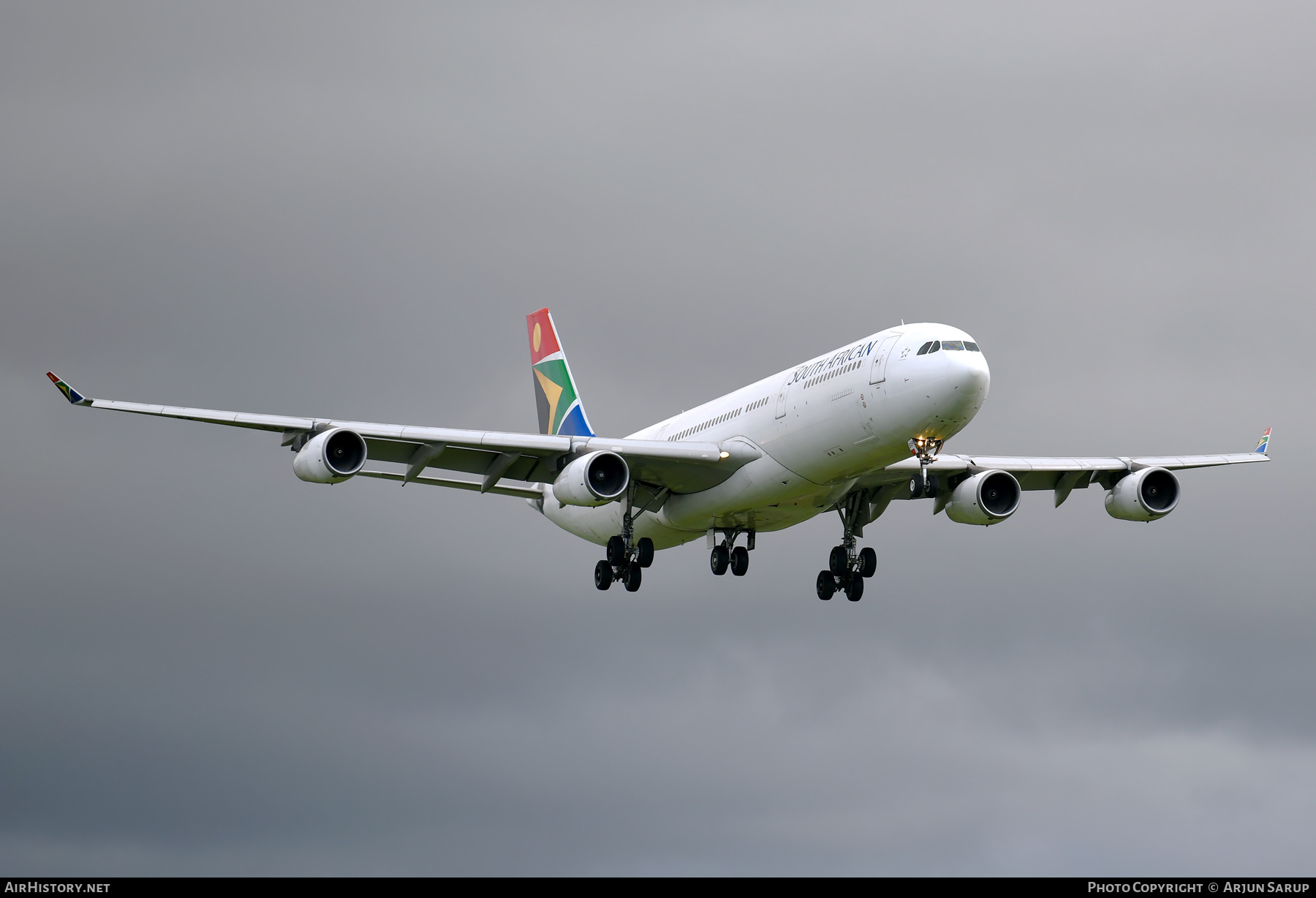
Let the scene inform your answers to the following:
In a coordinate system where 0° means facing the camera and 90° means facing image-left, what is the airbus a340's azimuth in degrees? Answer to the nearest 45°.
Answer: approximately 315°
